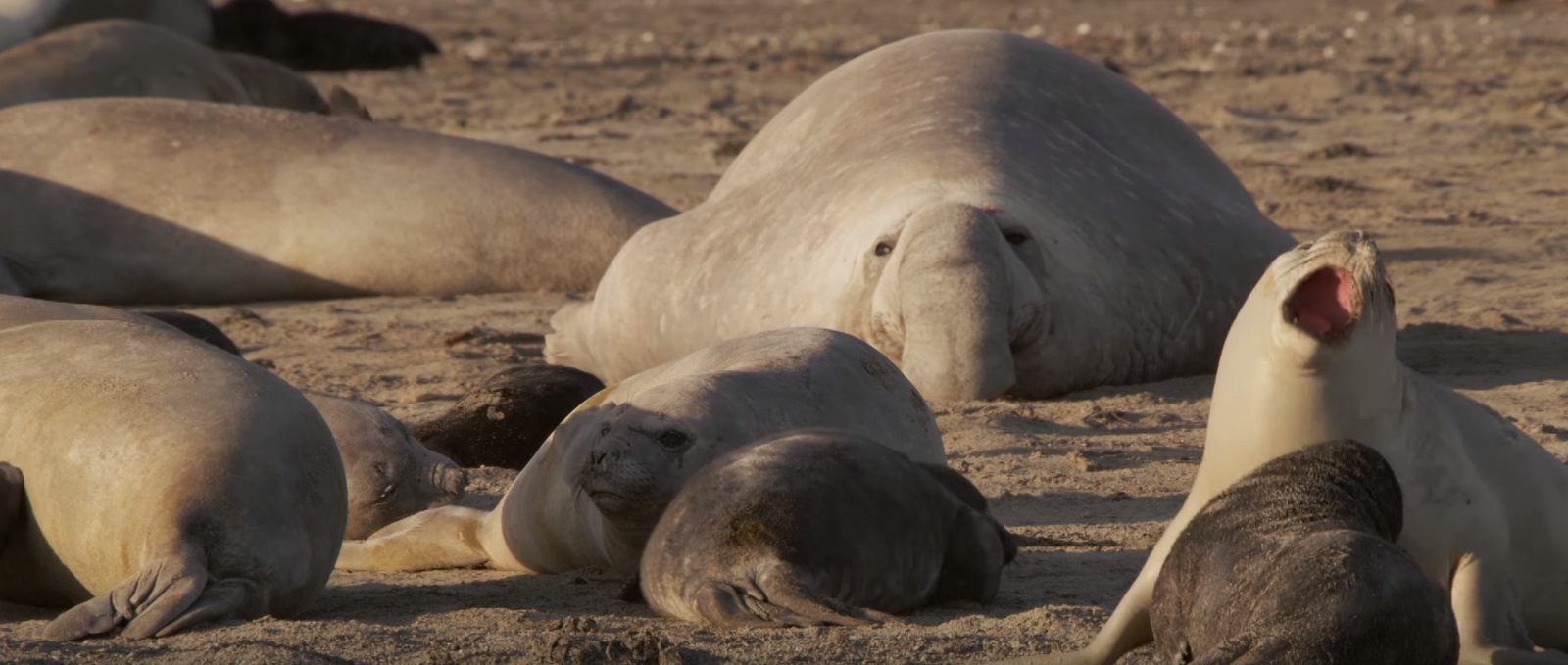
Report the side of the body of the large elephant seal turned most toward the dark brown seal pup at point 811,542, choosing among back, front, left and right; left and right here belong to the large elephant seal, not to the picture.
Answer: front

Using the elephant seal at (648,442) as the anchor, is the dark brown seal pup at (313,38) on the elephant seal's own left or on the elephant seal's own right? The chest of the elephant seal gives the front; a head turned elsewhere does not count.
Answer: on the elephant seal's own right

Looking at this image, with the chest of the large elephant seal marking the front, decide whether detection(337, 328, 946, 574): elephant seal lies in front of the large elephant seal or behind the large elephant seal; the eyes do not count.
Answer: in front

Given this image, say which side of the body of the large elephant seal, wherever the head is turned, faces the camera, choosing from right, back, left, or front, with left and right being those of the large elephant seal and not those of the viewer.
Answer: front

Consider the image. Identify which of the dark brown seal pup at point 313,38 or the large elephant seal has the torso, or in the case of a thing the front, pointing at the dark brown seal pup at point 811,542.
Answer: the large elephant seal

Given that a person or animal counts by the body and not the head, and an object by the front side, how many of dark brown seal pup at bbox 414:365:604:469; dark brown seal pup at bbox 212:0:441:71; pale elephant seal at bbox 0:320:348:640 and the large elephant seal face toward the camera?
1

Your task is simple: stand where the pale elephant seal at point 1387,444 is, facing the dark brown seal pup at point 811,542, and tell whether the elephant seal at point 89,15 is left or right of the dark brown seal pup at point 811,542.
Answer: right

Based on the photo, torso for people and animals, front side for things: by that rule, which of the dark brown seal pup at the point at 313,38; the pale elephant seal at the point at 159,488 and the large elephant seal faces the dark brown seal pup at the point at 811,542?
the large elephant seal

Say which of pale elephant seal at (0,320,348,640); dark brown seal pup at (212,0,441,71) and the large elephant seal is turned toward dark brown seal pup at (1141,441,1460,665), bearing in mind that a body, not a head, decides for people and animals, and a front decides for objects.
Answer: the large elephant seal
